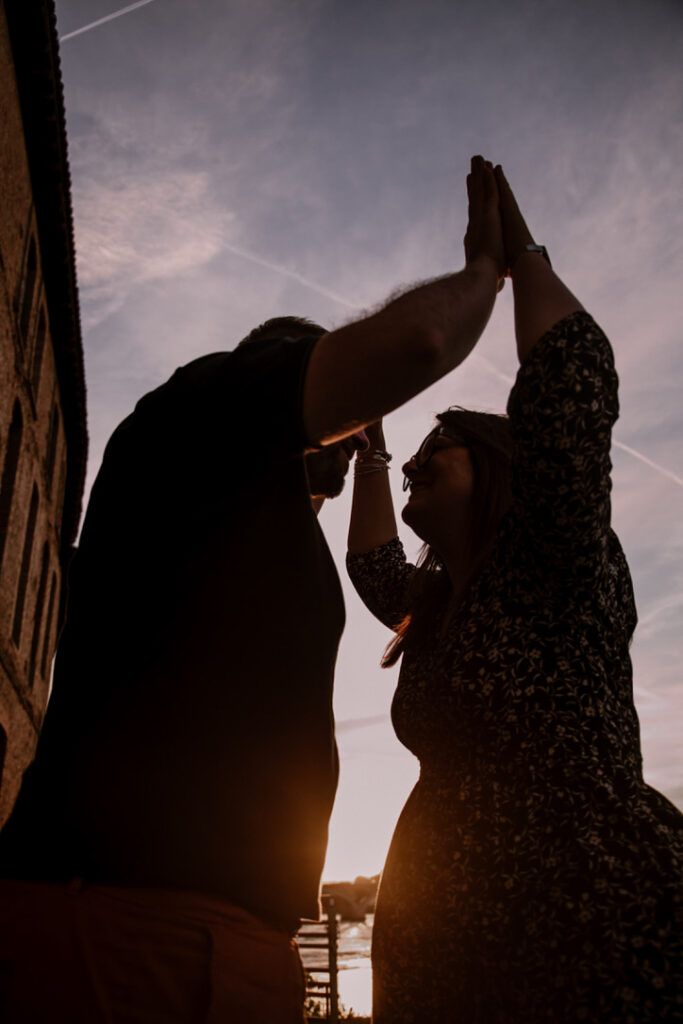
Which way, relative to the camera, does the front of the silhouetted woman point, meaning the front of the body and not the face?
to the viewer's left

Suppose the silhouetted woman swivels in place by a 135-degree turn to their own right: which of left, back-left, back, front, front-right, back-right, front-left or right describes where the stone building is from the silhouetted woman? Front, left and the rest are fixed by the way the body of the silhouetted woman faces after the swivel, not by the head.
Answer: left

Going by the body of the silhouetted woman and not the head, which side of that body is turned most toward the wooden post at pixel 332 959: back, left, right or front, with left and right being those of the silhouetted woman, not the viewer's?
right

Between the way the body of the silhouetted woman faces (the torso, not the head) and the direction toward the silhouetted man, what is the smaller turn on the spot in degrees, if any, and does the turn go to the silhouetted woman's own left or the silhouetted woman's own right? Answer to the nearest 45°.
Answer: approximately 45° to the silhouetted woman's own left

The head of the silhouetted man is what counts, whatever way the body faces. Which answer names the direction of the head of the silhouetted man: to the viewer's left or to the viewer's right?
to the viewer's right

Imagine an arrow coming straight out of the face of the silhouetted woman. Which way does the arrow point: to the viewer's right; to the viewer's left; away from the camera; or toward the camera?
to the viewer's left

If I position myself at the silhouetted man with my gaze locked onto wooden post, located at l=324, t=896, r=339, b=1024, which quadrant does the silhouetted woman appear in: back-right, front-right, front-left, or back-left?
front-right
